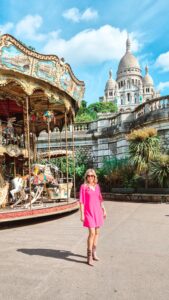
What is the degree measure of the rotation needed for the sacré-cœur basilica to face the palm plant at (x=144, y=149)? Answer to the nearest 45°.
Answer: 0° — it already faces it

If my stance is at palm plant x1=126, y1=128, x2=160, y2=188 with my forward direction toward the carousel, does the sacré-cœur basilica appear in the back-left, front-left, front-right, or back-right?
back-right

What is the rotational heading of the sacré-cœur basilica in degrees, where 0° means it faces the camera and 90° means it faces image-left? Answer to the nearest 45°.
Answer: approximately 0°

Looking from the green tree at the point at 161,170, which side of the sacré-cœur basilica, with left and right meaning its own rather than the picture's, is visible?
front

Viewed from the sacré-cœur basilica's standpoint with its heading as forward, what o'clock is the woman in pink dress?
The woman in pink dress is roughly at 12 o'clock from the sacré-cœur basilica.

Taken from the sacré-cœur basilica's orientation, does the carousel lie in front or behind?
in front
